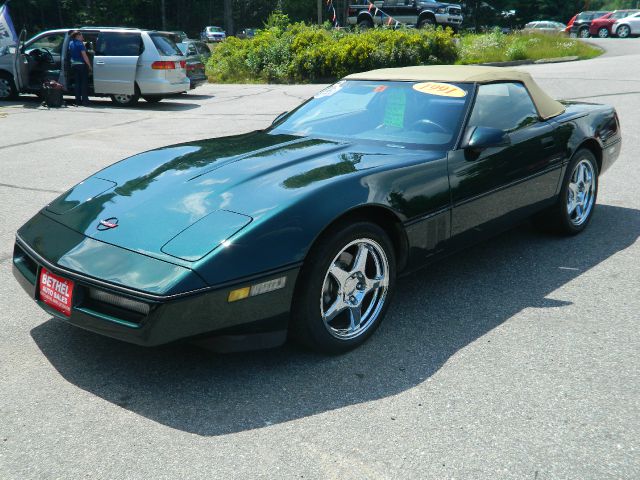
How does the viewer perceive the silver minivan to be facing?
facing away from the viewer and to the left of the viewer

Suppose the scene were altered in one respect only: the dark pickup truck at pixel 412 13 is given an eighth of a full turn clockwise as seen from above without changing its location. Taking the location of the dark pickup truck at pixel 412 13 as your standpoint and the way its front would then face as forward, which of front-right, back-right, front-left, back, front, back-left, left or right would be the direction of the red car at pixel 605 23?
back-left

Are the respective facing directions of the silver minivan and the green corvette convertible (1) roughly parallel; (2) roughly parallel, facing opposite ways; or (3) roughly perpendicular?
roughly perpendicular

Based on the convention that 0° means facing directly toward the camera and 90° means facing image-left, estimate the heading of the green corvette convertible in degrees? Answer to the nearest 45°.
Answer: approximately 45°

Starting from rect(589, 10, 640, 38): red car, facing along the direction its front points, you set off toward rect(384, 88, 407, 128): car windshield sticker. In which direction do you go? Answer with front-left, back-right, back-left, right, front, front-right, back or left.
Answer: front-left

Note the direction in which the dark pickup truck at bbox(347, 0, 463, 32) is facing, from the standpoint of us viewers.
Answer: facing the viewer and to the right of the viewer

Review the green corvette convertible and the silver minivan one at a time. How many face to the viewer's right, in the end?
0

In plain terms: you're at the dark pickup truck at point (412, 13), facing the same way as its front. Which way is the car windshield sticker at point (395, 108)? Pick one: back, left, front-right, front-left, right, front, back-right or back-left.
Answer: front-right

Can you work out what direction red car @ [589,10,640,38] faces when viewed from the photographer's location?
facing the viewer and to the left of the viewer

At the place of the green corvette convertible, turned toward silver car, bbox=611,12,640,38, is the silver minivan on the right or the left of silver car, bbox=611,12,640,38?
left

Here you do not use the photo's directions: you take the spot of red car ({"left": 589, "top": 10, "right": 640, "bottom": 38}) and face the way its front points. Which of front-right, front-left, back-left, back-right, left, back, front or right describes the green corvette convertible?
front-left
